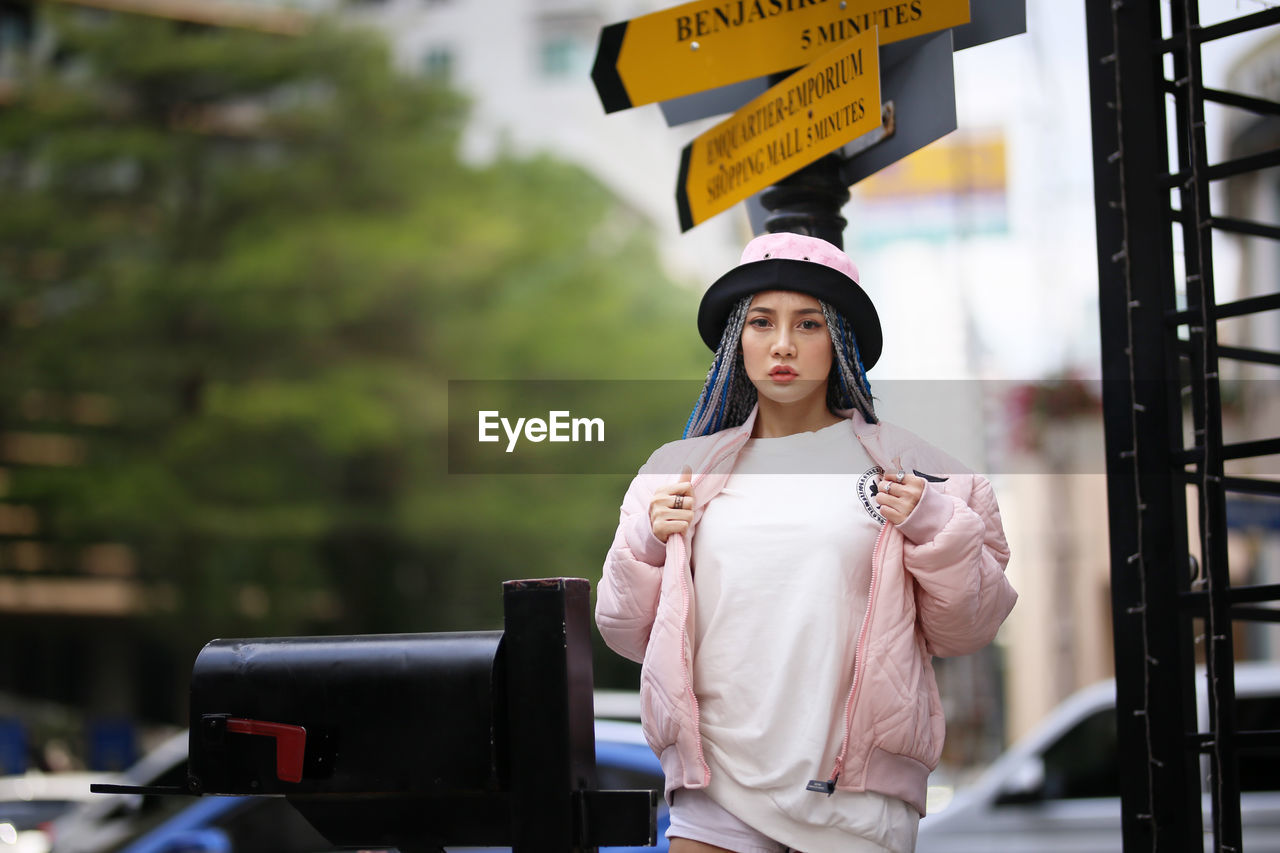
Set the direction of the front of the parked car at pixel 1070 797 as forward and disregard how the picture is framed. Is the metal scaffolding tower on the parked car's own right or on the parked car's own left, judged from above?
on the parked car's own left

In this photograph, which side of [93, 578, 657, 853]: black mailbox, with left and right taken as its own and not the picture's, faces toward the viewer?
left

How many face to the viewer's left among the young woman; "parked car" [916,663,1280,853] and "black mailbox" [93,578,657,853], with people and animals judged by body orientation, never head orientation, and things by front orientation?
2

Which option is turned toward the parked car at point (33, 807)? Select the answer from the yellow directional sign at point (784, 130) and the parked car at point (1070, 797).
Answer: the parked car at point (1070, 797)

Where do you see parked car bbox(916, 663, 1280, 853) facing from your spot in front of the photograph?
facing to the left of the viewer

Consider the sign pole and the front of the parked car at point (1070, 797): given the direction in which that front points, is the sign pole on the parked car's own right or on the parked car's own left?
on the parked car's own left

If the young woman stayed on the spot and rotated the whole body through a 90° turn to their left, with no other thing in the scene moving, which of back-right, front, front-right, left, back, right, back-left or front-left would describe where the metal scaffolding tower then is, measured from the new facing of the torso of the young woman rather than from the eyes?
front-left

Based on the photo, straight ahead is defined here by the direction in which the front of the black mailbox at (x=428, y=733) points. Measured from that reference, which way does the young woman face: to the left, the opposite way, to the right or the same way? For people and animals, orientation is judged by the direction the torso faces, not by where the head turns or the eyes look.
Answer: to the left

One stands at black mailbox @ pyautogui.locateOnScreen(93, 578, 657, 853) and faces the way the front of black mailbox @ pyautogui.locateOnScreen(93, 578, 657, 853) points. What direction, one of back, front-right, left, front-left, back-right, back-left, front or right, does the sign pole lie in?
back-right

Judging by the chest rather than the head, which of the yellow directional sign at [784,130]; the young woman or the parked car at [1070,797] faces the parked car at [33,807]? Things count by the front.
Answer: the parked car at [1070,797]
